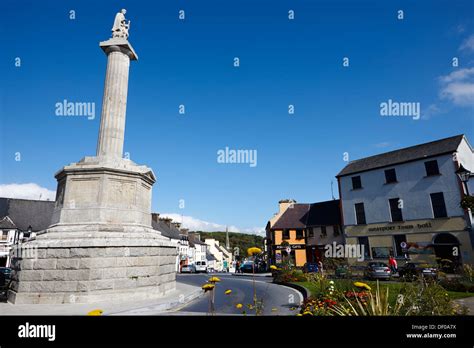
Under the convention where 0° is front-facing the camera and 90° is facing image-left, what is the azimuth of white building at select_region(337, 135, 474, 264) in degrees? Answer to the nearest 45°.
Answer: approximately 45°

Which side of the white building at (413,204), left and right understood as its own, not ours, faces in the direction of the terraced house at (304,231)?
right

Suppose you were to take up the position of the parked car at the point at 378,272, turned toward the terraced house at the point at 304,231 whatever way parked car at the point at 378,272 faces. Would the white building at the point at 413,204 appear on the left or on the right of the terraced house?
right

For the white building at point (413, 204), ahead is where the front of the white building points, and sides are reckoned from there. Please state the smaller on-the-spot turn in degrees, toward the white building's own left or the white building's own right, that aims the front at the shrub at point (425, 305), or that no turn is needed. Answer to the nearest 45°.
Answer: approximately 45° to the white building's own left

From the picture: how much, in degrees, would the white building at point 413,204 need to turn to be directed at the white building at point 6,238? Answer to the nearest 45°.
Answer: approximately 45° to its right
